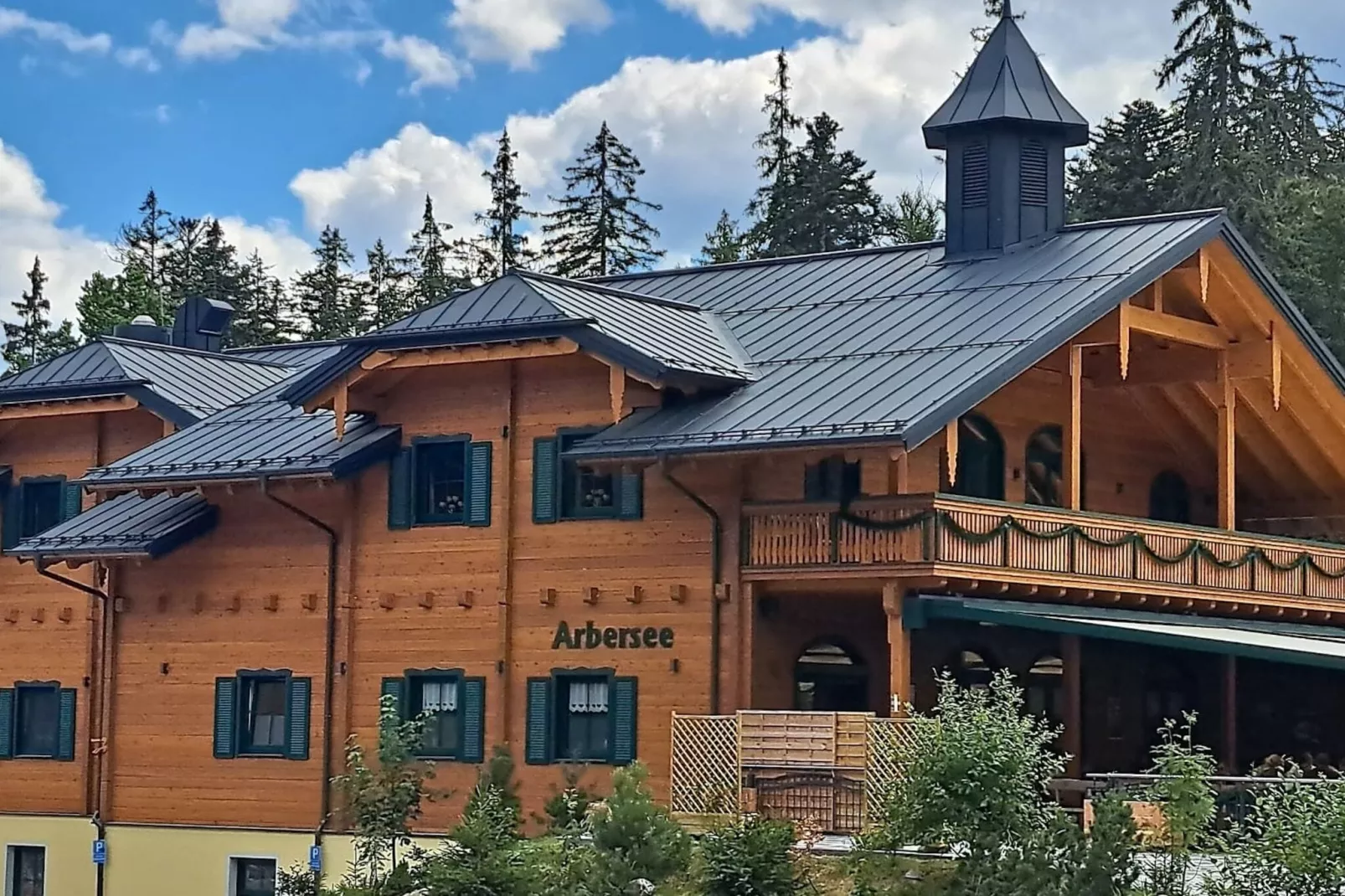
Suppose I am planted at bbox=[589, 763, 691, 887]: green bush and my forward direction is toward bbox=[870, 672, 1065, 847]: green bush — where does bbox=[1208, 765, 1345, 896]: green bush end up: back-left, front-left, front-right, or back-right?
front-right
